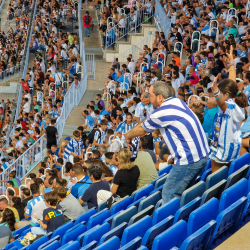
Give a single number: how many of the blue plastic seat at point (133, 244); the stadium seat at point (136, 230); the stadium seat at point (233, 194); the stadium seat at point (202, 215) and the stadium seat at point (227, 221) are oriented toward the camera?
0

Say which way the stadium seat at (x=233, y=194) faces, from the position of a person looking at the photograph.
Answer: facing away from the viewer and to the left of the viewer

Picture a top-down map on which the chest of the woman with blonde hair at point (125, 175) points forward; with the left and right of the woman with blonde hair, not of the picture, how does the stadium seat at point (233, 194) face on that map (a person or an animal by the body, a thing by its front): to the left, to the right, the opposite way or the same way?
the same way

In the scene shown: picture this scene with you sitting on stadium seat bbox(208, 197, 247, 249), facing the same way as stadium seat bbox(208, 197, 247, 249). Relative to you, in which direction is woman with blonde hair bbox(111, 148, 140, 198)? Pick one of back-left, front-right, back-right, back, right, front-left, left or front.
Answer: front

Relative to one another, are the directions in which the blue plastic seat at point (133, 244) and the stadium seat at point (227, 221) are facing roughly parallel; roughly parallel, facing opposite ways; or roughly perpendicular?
roughly parallel

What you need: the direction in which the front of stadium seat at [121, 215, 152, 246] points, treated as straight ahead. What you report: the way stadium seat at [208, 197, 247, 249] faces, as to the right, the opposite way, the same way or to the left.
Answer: the same way

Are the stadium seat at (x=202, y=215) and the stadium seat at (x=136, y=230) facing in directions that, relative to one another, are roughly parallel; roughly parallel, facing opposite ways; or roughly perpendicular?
roughly parallel

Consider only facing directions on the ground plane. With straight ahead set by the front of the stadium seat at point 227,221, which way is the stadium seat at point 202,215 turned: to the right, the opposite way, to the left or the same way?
the same way

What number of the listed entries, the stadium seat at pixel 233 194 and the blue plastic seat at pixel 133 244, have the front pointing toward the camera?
0

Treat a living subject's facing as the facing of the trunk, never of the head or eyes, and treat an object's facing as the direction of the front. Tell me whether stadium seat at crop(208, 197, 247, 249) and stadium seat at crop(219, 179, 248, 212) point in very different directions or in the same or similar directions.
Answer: same or similar directions

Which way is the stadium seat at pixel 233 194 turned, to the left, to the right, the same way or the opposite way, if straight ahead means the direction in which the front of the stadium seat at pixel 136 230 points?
the same way
